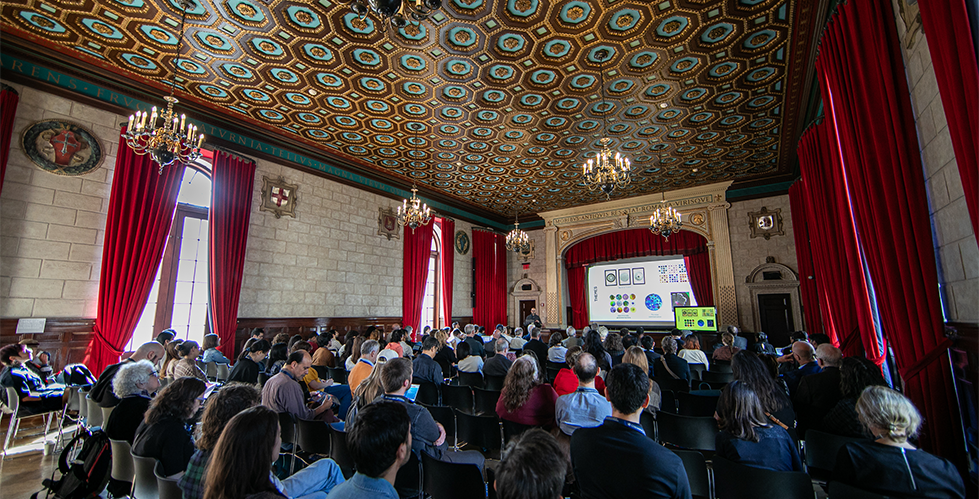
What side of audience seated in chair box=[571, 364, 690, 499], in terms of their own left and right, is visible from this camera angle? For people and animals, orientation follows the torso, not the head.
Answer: back

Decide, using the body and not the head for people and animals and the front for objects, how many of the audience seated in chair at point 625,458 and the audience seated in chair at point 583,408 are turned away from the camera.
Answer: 2

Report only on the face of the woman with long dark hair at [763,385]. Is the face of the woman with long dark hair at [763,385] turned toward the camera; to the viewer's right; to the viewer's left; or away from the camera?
away from the camera

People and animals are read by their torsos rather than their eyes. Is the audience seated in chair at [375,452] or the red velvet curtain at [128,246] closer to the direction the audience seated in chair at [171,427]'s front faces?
the red velvet curtain

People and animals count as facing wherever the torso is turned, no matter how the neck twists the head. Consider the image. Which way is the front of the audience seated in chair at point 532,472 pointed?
away from the camera

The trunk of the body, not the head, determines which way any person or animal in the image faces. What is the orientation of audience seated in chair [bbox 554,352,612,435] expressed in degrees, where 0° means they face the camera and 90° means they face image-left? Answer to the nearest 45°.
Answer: approximately 180°

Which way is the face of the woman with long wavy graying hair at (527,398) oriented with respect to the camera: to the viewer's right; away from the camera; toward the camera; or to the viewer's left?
away from the camera

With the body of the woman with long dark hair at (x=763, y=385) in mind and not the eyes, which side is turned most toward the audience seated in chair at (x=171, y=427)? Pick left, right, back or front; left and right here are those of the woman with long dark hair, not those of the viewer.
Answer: left

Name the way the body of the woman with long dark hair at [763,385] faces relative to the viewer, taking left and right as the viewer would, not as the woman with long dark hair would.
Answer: facing away from the viewer and to the left of the viewer

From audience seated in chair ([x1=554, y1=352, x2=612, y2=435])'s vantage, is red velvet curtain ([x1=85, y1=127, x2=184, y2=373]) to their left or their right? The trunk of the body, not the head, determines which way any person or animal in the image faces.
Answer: on their left

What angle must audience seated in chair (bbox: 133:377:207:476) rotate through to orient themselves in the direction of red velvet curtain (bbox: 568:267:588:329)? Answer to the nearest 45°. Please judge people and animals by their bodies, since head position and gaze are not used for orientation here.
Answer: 0° — they already face it

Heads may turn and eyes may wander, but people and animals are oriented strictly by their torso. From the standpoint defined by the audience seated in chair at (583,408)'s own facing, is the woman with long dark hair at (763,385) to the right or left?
on their right
